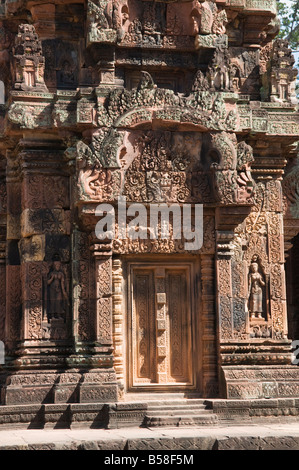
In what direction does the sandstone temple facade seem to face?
toward the camera
